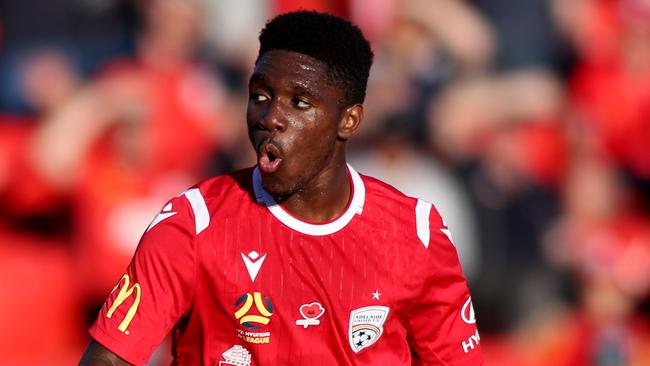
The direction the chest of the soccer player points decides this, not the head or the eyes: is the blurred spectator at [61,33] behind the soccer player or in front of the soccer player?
behind

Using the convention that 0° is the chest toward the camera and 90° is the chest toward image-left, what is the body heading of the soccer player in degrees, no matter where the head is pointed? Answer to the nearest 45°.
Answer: approximately 0°
